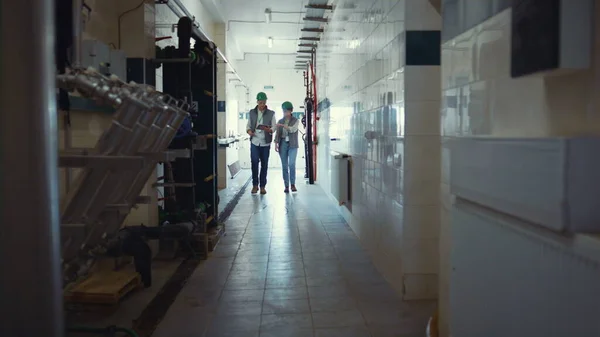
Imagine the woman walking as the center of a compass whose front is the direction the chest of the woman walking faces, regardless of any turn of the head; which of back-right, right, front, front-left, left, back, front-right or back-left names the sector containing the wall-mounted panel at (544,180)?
front

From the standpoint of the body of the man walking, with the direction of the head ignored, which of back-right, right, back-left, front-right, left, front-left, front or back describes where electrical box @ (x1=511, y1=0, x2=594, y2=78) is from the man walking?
front

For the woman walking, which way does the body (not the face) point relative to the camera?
toward the camera

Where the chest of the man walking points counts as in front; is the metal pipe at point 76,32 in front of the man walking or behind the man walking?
in front

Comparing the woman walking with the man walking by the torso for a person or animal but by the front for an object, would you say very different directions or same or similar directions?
same or similar directions

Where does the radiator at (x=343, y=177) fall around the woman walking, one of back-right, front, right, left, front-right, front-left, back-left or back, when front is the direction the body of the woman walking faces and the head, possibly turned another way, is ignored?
front

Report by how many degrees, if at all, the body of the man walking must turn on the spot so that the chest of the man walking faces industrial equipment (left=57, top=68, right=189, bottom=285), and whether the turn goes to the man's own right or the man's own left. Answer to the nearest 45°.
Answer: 0° — they already face it

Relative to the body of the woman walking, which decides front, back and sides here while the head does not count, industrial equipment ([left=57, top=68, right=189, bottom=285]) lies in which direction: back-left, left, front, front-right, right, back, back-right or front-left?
front

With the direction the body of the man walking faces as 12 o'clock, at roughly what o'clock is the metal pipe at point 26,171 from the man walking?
The metal pipe is roughly at 12 o'clock from the man walking.

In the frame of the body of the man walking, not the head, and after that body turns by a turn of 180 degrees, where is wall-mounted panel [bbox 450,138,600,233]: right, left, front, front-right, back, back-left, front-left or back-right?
back

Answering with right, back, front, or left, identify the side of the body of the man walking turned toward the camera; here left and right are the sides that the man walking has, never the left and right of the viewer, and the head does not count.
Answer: front

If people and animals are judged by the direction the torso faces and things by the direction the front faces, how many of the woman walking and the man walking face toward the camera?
2

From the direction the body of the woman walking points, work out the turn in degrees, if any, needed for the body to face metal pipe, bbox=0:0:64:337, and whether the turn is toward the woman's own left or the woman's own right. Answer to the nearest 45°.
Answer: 0° — they already face it
